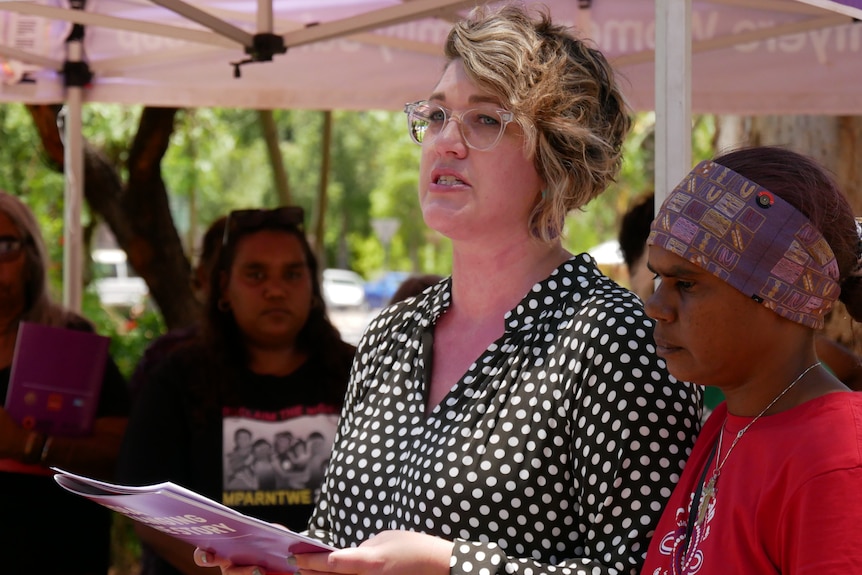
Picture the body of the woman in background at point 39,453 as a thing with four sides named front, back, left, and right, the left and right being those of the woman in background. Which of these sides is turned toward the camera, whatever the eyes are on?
front

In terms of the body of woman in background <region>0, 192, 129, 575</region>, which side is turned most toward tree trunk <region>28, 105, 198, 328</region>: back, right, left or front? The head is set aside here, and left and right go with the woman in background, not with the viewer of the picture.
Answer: back

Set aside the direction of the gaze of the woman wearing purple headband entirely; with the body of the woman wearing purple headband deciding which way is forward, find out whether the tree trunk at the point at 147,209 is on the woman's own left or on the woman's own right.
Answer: on the woman's own right

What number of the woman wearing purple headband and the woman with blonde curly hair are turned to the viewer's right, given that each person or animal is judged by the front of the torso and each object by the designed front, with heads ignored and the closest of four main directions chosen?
0

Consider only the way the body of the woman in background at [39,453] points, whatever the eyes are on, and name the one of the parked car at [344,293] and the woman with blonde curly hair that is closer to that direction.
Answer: the woman with blonde curly hair

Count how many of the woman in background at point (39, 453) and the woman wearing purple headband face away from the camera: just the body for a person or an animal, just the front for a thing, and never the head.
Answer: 0

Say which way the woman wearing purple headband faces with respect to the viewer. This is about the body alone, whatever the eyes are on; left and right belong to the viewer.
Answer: facing the viewer and to the left of the viewer

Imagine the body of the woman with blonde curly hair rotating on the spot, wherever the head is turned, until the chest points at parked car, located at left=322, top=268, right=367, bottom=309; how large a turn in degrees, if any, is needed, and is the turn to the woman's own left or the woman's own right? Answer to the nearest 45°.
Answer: approximately 135° to the woman's own right

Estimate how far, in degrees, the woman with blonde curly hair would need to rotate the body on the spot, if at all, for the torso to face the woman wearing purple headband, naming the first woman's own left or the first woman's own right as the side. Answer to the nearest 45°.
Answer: approximately 90° to the first woman's own left

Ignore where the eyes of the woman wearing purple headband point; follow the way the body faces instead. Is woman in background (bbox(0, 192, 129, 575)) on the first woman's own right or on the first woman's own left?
on the first woman's own right

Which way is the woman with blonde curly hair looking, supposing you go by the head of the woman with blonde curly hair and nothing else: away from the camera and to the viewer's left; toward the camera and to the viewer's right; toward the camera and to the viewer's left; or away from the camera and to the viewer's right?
toward the camera and to the viewer's left

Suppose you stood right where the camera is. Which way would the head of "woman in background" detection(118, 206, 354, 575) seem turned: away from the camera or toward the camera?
toward the camera
